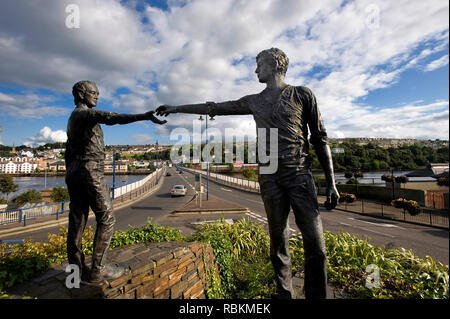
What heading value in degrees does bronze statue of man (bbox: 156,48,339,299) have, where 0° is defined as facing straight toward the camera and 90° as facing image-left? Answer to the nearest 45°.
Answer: approximately 45°

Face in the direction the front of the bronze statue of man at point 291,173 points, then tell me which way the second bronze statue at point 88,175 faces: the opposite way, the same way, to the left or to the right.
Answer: the opposite way

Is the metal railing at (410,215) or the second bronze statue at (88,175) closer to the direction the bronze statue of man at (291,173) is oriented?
the second bronze statue

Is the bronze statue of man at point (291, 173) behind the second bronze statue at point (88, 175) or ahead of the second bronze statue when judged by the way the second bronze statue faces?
ahead

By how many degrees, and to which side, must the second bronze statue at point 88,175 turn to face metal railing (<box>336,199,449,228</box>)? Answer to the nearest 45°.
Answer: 0° — it already faces it

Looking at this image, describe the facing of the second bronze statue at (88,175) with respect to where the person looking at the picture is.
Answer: facing to the right of the viewer

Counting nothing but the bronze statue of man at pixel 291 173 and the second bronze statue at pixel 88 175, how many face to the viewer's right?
1

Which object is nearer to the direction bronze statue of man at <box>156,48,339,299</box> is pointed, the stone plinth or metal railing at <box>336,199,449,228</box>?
the stone plinth

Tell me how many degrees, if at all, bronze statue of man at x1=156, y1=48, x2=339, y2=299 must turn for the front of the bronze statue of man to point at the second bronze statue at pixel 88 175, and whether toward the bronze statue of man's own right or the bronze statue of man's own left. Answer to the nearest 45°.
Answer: approximately 45° to the bronze statue of man's own right

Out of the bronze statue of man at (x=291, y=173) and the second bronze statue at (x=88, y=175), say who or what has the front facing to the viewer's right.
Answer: the second bronze statue

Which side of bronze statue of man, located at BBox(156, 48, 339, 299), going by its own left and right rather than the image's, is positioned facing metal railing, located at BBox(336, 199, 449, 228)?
back
